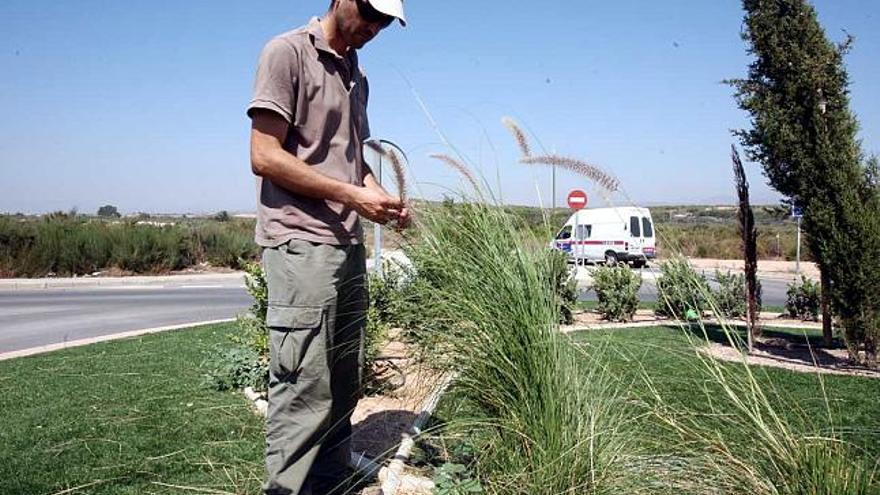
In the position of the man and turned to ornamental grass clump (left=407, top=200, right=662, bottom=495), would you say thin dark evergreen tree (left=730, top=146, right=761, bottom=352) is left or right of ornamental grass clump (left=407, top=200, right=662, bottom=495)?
left

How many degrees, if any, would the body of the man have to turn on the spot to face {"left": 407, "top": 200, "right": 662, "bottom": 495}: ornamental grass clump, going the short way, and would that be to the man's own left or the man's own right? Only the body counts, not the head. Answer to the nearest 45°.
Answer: approximately 45° to the man's own left

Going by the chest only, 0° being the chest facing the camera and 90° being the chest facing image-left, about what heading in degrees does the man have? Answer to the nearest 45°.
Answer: approximately 315°

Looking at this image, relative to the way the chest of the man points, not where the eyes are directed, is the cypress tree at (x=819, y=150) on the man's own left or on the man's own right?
on the man's own left

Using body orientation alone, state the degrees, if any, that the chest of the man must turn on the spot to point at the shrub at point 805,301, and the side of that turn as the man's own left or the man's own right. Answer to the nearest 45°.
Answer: approximately 90° to the man's own left

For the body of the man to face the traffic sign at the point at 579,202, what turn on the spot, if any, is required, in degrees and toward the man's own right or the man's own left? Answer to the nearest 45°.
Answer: approximately 90° to the man's own left

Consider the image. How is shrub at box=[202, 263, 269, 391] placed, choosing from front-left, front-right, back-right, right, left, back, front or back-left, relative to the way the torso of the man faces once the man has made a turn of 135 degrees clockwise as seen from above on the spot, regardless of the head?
right
